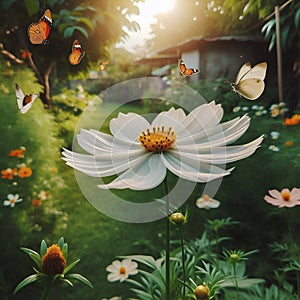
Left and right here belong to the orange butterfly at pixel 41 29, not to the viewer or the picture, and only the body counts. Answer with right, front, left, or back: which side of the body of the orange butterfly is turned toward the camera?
right

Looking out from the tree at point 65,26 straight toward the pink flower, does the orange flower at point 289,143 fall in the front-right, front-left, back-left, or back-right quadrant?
front-left

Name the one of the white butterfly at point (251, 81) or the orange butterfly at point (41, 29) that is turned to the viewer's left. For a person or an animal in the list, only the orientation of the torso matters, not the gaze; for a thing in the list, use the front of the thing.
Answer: the white butterfly

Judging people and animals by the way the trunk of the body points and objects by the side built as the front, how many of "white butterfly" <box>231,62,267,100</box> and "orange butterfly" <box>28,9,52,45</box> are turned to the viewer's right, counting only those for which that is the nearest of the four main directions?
1

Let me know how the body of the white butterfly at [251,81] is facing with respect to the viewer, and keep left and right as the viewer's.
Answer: facing to the left of the viewer
